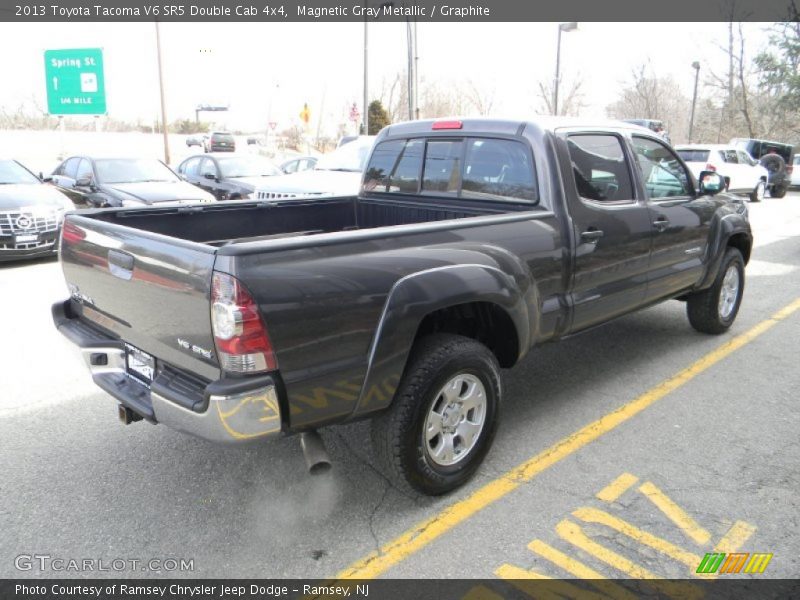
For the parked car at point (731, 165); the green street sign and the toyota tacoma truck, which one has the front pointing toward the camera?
the green street sign

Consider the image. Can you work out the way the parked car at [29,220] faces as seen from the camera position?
facing the viewer and to the right of the viewer

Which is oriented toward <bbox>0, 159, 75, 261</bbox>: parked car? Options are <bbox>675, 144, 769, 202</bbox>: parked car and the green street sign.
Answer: the green street sign

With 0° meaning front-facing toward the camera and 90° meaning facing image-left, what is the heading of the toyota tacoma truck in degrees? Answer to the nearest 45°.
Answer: approximately 225°

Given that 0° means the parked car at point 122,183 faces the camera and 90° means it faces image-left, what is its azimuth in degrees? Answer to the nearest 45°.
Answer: approximately 315°

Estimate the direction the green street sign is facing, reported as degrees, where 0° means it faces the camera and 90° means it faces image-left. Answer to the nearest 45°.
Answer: approximately 0°

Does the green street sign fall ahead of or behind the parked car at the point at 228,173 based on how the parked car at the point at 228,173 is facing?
behind

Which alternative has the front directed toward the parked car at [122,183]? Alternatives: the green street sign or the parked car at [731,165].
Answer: the green street sign

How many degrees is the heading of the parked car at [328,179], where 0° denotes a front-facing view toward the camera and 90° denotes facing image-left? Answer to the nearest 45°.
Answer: approximately 45°
